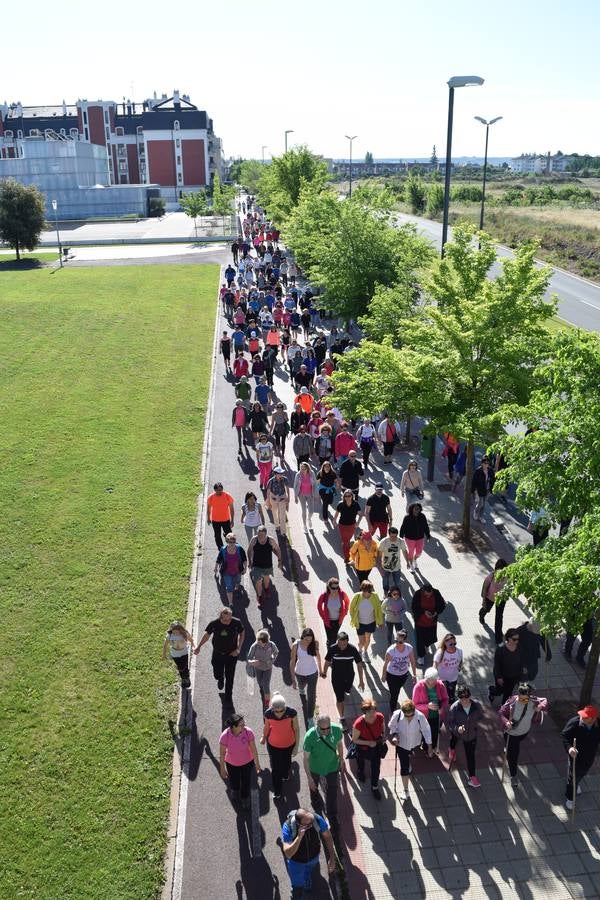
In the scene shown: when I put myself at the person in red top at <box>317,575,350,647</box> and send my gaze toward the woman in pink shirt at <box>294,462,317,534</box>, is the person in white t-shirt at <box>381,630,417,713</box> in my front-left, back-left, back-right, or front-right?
back-right

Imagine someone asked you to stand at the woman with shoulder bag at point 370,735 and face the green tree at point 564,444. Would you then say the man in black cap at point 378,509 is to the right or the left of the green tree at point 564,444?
left

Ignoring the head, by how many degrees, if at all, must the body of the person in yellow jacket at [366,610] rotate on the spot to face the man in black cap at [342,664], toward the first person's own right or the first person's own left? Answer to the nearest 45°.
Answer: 0° — they already face them

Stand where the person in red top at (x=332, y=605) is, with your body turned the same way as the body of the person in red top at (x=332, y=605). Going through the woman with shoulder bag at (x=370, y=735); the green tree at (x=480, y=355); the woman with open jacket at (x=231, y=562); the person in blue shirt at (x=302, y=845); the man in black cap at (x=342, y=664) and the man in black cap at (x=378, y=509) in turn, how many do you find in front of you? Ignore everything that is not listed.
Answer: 3
